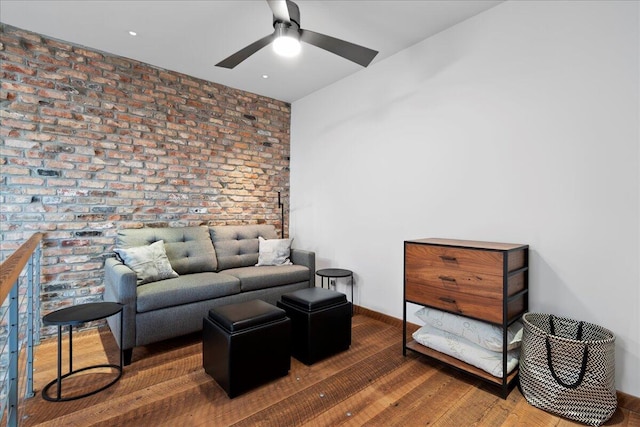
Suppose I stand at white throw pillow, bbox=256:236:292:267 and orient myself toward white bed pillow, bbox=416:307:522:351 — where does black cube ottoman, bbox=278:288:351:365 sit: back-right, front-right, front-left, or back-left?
front-right

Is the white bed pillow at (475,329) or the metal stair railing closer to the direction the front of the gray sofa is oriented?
the white bed pillow

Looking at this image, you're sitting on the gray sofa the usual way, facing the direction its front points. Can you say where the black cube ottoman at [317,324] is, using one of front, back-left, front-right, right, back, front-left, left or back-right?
front

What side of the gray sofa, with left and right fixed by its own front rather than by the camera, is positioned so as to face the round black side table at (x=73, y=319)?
right

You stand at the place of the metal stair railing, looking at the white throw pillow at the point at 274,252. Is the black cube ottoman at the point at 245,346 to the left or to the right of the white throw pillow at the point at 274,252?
right

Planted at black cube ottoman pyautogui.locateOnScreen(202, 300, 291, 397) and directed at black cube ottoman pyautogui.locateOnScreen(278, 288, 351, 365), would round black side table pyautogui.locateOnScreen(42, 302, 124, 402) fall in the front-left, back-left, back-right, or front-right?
back-left

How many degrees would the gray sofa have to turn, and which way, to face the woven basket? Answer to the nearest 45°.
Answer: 0° — it already faces it

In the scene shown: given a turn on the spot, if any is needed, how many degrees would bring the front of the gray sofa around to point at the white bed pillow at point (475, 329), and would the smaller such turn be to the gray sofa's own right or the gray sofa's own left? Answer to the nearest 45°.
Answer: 0° — it already faces it

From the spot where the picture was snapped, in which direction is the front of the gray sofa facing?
facing the viewer and to the right of the viewer
